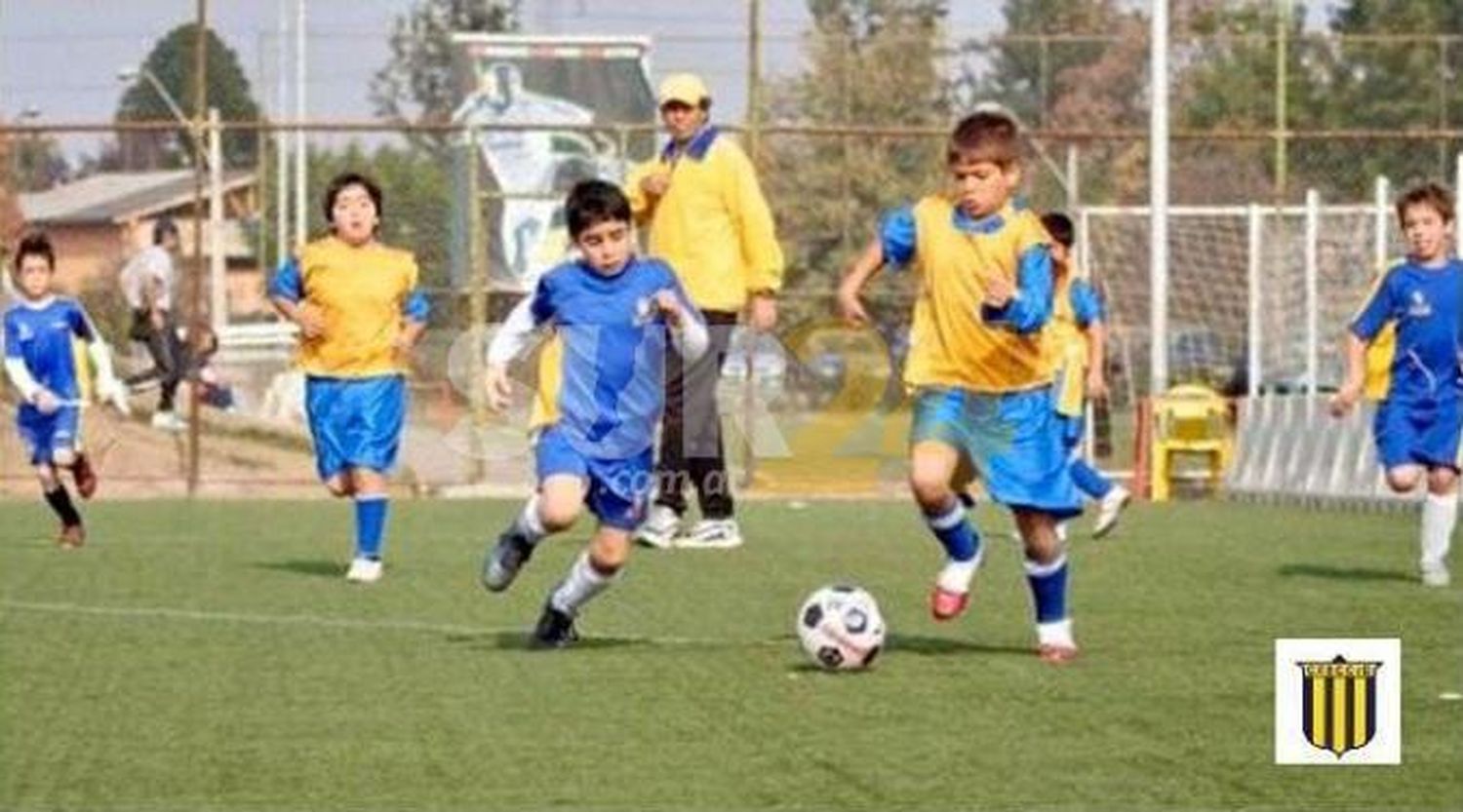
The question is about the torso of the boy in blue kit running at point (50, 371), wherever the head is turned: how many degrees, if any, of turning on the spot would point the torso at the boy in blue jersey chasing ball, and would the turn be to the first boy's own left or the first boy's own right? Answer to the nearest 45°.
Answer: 0° — they already face them

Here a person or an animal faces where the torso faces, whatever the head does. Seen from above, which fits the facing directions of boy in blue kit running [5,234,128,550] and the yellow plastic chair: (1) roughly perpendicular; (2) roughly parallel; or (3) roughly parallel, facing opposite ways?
roughly parallel

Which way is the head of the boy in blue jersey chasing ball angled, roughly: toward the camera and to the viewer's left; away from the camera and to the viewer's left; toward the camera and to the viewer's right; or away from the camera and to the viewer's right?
toward the camera and to the viewer's right

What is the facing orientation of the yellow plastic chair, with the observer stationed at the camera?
facing the viewer

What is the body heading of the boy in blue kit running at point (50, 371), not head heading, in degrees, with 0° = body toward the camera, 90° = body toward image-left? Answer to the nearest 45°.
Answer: approximately 0°

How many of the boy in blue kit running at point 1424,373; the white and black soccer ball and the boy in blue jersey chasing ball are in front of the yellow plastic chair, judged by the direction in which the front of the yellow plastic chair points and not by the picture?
3

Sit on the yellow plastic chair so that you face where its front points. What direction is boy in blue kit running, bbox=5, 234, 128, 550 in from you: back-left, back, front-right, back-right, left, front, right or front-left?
front-right

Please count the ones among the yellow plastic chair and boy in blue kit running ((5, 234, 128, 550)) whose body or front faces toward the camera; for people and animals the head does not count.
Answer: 2

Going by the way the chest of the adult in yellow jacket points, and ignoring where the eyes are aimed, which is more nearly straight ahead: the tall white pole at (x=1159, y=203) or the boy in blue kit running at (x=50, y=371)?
the boy in blue kit running

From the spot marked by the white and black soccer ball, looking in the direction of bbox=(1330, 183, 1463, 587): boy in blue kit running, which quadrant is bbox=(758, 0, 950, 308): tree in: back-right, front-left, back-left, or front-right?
front-left

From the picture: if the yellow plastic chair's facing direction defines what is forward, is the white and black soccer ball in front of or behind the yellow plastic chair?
in front

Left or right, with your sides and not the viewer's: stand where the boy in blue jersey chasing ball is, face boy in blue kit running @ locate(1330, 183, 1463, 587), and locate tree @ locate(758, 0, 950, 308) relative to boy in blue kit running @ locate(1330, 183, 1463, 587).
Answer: left

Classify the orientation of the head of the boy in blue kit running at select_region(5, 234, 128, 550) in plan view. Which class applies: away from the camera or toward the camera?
toward the camera

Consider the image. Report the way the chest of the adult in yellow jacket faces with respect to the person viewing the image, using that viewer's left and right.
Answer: facing the viewer and to the left of the viewer
